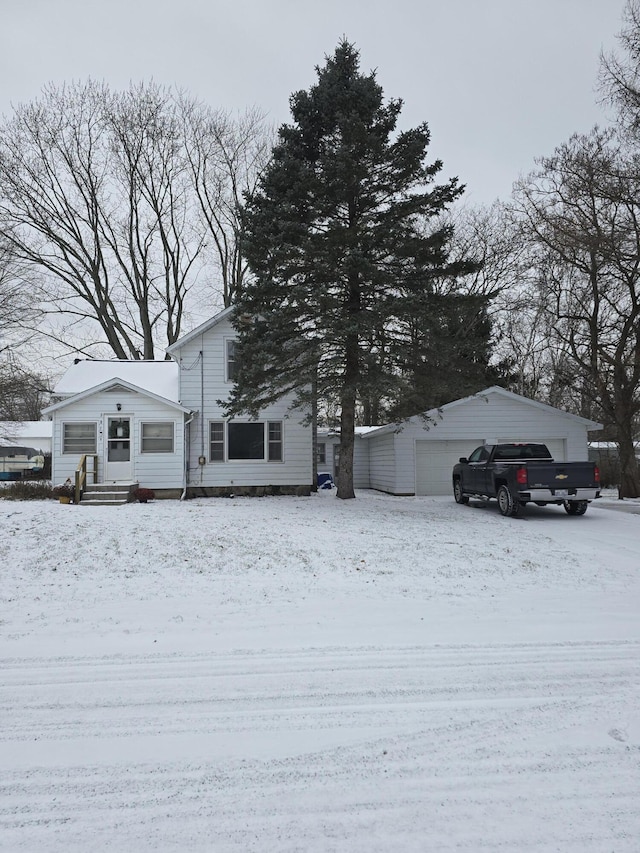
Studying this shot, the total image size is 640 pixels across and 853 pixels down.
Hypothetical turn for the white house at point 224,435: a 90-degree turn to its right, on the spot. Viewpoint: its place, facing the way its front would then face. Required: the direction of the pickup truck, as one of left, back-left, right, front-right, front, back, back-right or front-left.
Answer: back-left

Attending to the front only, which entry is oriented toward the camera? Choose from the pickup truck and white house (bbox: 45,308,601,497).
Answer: the white house

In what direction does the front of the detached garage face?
toward the camera

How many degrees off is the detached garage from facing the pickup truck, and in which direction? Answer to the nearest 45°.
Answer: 0° — it already faces it

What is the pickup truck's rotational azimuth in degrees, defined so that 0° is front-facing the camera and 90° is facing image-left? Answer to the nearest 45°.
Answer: approximately 135°

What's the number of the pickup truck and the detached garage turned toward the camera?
1

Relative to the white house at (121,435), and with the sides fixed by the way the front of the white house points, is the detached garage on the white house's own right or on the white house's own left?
on the white house's own left

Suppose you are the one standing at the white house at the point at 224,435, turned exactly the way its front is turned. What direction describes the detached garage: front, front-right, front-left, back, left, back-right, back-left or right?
left

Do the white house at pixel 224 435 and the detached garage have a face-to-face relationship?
no

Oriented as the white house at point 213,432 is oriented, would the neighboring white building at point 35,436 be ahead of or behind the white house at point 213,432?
behind

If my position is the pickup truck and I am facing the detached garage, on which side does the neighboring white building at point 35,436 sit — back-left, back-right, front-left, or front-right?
front-left

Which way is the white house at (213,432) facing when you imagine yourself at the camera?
facing the viewer

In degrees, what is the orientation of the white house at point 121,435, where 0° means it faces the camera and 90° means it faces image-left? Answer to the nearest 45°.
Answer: approximately 0°

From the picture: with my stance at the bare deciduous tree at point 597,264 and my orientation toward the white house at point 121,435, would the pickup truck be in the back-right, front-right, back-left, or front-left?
front-left

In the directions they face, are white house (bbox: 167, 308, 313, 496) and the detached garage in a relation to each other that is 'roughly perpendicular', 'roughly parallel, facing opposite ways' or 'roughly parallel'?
roughly parallel

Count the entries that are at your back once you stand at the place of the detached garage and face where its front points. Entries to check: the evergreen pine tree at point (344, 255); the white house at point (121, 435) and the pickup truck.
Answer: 0

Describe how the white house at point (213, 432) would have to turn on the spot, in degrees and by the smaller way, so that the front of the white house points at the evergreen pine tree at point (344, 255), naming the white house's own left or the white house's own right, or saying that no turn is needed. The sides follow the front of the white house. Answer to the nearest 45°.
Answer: approximately 45° to the white house's own left
